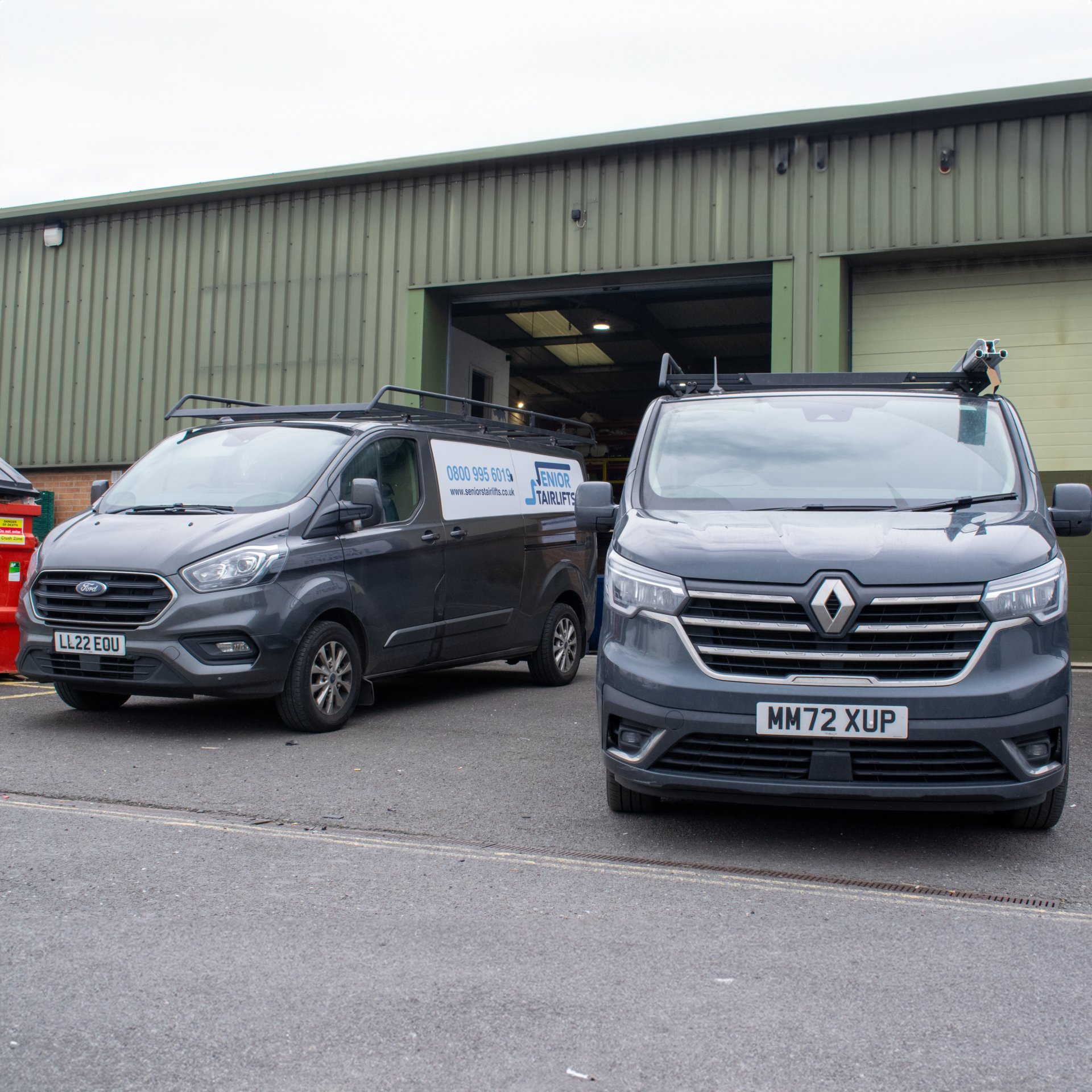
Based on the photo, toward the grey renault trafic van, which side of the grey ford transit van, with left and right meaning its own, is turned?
left

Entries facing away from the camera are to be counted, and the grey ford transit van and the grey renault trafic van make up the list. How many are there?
0

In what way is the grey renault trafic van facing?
toward the camera

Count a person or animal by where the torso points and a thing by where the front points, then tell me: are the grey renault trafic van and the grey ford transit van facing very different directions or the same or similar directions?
same or similar directions

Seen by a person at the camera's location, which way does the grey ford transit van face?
facing the viewer and to the left of the viewer

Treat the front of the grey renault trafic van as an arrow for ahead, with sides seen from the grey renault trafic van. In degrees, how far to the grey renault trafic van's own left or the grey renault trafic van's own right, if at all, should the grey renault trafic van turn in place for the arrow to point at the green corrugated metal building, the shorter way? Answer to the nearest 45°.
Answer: approximately 180°

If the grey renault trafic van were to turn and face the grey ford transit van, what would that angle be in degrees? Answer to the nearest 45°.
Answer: approximately 135° to its right
